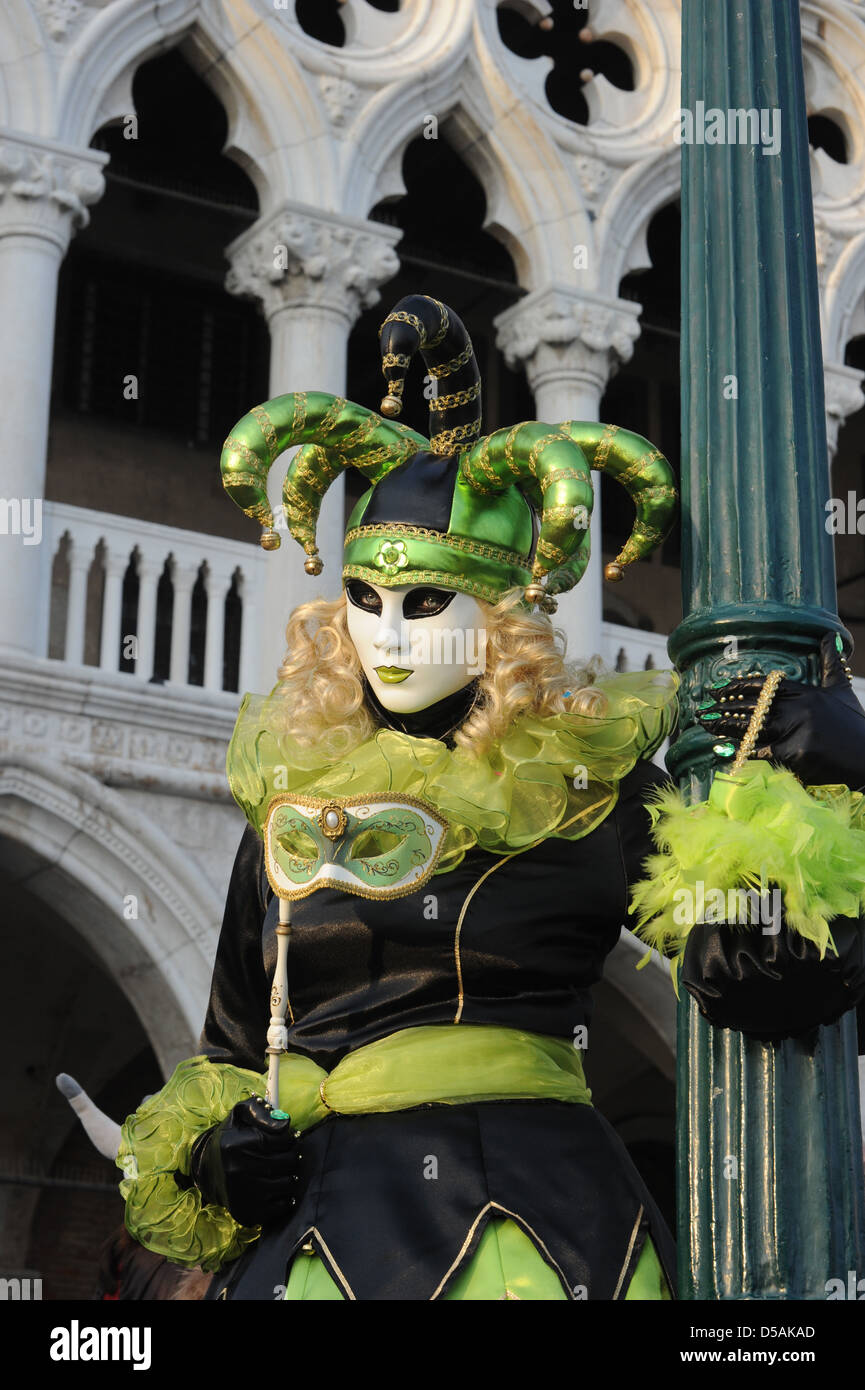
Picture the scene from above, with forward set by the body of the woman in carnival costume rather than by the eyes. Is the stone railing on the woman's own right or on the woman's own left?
on the woman's own right

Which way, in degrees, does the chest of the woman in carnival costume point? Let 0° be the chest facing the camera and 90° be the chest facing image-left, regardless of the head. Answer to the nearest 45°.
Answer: approximately 45°

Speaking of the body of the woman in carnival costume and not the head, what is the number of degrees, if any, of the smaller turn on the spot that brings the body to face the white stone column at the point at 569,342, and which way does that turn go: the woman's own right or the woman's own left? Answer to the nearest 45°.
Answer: approximately 135° to the woman's own right
